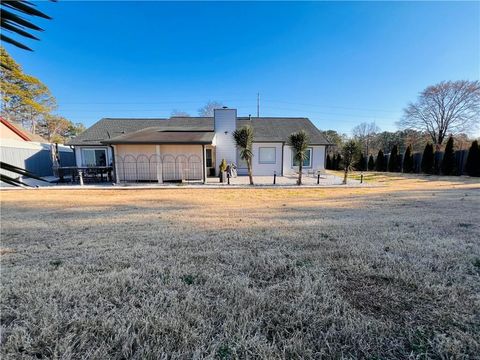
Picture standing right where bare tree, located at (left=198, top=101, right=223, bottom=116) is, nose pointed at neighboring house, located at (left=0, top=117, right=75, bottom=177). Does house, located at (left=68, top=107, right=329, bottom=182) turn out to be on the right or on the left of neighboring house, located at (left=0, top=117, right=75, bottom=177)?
left

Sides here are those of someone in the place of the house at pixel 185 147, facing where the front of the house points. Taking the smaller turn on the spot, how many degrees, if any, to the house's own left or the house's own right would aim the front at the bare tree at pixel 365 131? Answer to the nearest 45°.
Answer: approximately 45° to the house's own right

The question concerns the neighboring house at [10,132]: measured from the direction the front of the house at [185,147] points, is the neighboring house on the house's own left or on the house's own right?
on the house's own left

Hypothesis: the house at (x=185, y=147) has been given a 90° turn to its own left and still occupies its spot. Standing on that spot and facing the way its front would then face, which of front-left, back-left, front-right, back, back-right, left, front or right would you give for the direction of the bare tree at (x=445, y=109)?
back

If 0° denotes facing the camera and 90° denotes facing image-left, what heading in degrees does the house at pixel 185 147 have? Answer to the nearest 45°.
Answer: approximately 180°

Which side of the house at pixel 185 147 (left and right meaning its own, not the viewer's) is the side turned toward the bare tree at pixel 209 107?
front

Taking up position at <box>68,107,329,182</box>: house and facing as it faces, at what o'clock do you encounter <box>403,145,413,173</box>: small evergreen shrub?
The small evergreen shrub is roughly at 3 o'clock from the house.

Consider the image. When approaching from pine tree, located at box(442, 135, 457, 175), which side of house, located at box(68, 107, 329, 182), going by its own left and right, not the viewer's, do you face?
right

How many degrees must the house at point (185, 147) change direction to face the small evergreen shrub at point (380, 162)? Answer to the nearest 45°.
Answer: approximately 90° to its right

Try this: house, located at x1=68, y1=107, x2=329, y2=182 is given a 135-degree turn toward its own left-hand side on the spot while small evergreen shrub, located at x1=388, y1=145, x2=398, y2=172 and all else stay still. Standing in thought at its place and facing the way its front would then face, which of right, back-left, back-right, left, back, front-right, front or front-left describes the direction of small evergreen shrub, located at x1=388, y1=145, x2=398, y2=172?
back-left

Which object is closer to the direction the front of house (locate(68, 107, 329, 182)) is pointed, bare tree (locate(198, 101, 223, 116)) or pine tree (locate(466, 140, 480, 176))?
the bare tree
